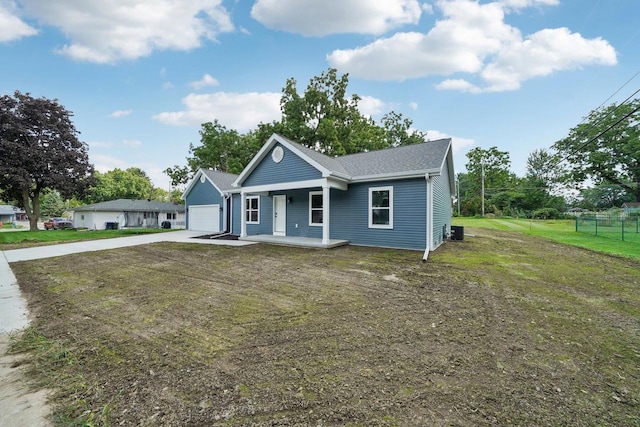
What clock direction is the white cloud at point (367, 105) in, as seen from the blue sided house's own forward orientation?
The white cloud is roughly at 5 o'clock from the blue sided house.

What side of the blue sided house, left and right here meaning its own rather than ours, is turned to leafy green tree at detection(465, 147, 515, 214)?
back

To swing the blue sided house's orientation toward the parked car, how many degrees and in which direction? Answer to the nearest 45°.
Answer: approximately 90° to its right

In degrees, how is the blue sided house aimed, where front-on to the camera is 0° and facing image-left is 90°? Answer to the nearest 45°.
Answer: approximately 45°

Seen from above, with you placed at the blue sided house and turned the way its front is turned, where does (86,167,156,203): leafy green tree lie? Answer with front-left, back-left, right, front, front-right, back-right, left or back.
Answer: right

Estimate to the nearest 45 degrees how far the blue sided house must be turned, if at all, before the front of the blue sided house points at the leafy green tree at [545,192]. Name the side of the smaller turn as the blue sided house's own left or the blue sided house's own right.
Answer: approximately 180°

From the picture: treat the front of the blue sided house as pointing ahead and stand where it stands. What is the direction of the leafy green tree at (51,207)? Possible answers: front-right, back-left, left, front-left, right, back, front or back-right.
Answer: right

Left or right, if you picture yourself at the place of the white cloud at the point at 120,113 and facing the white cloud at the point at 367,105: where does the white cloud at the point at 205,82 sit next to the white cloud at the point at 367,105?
right

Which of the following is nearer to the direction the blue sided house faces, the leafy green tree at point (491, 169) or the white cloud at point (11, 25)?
the white cloud

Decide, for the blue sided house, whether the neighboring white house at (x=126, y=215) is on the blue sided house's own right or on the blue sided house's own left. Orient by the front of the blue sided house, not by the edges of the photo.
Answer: on the blue sided house's own right

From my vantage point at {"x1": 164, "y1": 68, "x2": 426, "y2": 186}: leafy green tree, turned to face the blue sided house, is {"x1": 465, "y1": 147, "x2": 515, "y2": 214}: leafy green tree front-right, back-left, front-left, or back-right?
back-left
